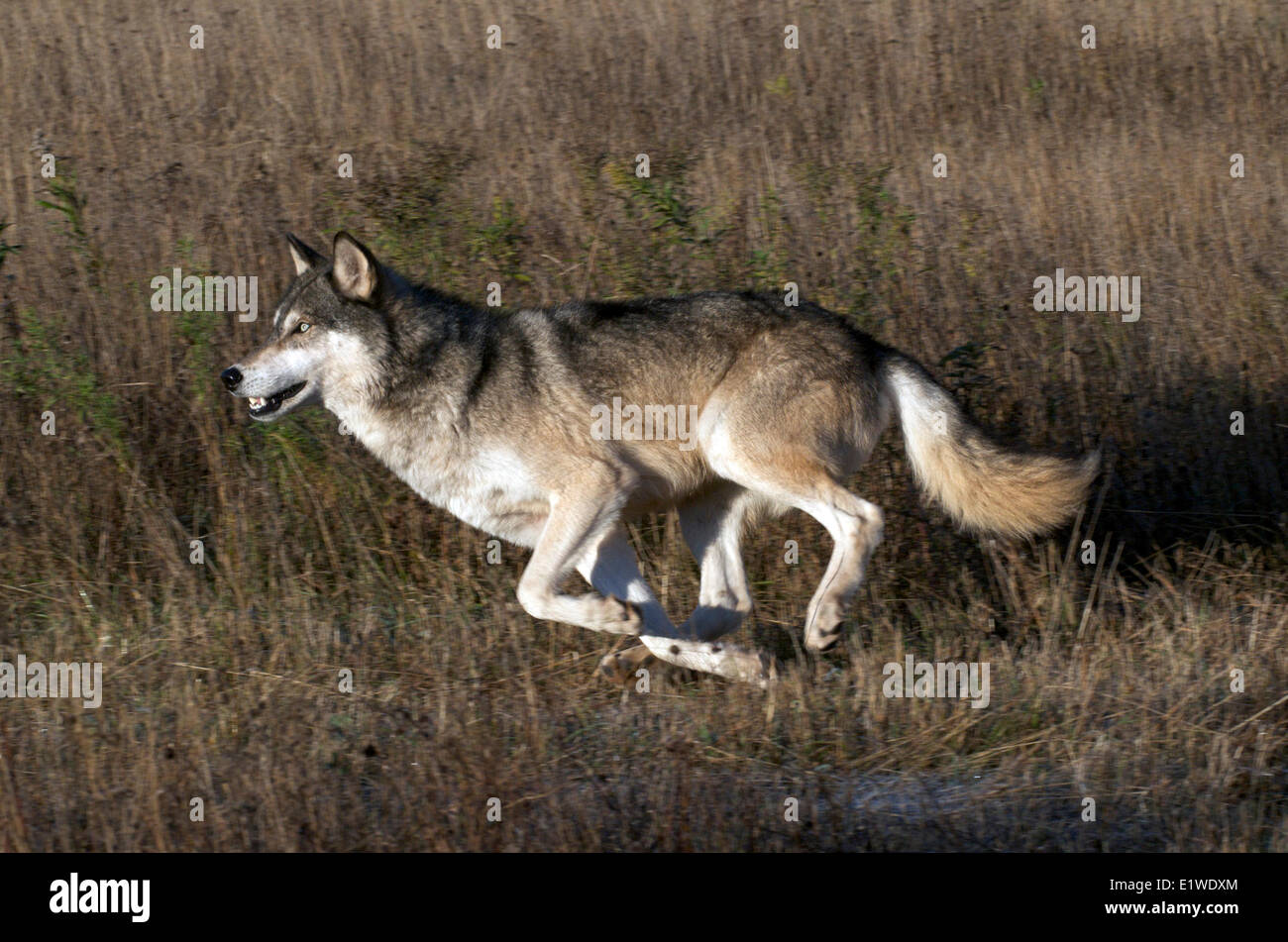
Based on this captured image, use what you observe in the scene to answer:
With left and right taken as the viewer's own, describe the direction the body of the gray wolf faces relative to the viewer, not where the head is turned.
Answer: facing to the left of the viewer
